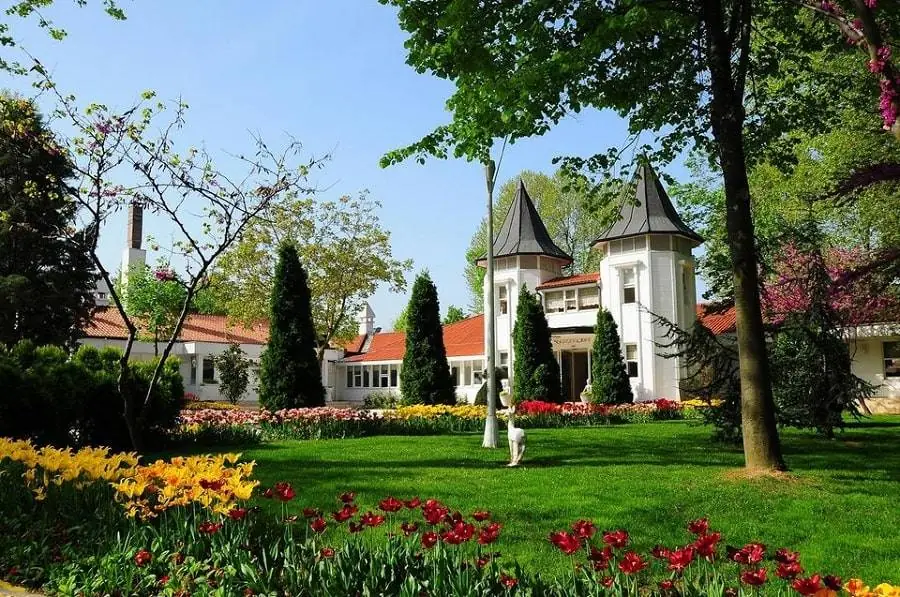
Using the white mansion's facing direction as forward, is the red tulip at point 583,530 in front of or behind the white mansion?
in front

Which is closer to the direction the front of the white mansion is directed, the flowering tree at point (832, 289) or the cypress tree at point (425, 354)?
the cypress tree

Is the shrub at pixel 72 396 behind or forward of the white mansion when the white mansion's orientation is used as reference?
forward

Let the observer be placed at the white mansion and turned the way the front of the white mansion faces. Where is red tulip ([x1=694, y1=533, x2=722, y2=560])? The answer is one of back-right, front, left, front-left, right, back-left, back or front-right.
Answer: front-left

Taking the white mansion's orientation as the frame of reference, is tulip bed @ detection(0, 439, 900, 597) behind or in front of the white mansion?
in front

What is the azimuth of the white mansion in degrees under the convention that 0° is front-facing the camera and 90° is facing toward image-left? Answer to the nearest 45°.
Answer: approximately 45°

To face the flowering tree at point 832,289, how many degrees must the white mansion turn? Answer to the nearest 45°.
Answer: approximately 45° to its left

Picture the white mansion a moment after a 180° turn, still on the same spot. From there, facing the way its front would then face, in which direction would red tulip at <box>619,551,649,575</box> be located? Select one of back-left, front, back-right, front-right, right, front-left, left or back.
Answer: back-right

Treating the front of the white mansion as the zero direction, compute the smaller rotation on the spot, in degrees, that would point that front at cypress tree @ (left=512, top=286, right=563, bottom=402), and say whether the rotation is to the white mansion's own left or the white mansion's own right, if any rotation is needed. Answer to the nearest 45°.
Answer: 0° — it already faces it

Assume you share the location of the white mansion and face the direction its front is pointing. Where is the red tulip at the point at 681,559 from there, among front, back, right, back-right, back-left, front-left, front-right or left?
front-left
